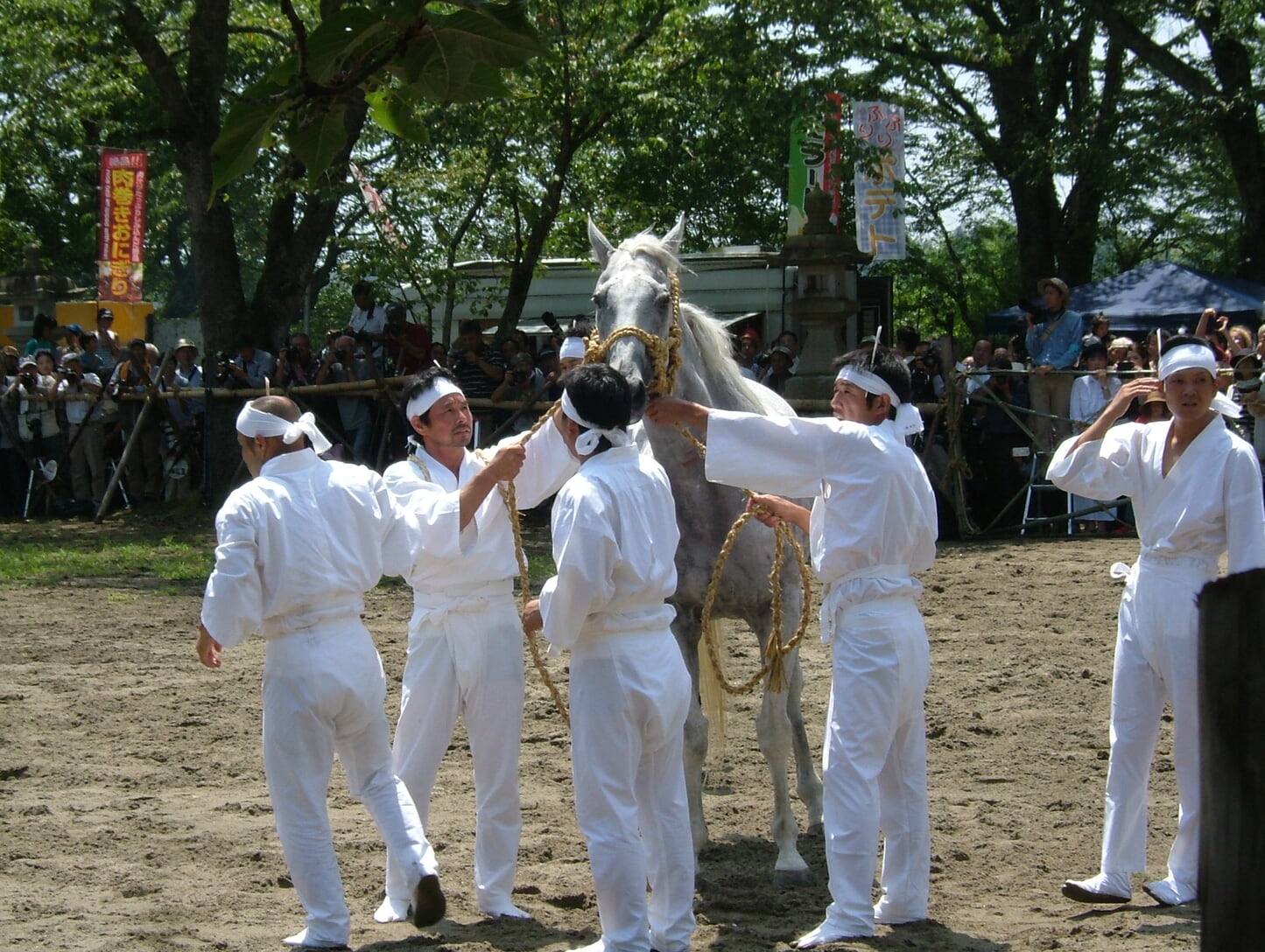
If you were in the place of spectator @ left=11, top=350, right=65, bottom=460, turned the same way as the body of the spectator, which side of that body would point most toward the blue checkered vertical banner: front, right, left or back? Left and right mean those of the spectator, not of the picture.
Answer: left

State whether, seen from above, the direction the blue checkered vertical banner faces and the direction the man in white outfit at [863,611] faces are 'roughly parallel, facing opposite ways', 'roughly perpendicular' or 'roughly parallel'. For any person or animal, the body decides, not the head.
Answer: roughly perpendicular

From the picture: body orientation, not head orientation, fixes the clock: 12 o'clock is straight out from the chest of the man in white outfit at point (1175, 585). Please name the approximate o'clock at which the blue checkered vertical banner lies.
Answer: The blue checkered vertical banner is roughly at 4 o'clock from the man in white outfit.

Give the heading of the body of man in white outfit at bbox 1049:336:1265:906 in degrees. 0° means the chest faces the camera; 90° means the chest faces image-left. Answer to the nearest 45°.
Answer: approximately 45°

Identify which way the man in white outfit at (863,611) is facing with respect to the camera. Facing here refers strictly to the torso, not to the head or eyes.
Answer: to the viewer's left

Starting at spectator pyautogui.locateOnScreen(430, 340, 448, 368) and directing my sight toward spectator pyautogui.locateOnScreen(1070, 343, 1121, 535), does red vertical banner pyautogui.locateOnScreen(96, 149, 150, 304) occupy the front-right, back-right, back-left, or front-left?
back-left

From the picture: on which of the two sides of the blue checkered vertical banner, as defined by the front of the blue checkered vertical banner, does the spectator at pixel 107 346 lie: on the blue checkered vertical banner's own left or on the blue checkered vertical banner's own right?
on the blue checkered vertical banner's own right
